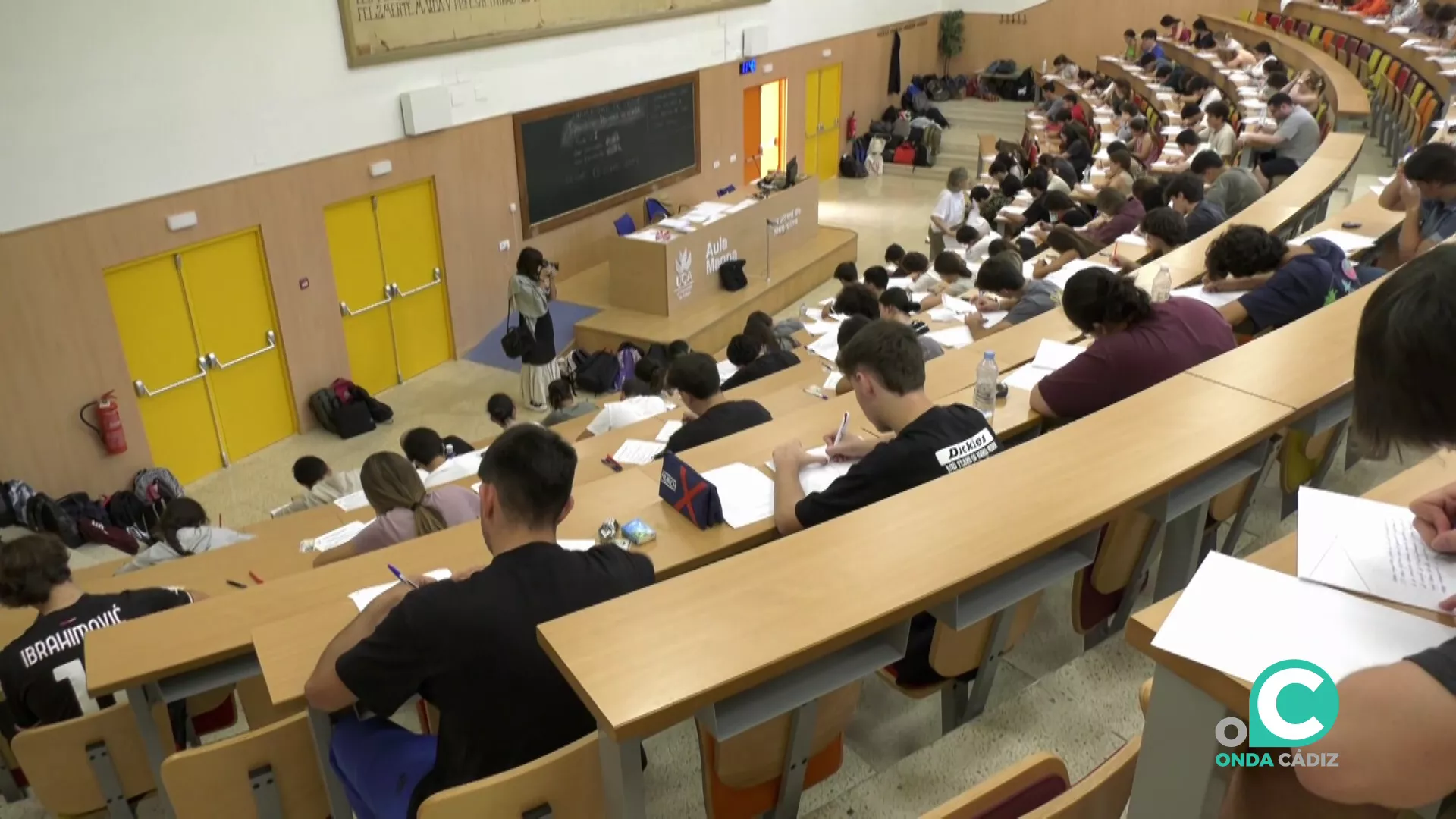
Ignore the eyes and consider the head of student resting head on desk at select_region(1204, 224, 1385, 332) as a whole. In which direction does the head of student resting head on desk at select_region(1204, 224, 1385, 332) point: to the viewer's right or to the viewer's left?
to the viewer's left

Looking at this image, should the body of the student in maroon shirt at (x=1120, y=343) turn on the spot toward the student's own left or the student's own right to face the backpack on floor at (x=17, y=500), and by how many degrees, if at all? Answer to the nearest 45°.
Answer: approximately 45° to the student's own left

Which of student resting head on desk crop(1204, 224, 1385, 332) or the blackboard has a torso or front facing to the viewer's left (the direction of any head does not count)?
the student resting head on desk

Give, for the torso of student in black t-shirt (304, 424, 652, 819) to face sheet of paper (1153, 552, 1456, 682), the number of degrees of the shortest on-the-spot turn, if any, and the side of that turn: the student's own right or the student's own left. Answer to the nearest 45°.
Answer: approximately 180°

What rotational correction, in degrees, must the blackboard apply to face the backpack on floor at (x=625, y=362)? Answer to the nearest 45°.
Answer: approximately 45° to its right

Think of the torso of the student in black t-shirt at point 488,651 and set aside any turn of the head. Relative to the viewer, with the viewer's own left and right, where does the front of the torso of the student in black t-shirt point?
facing away from the viewer and to the left of the viewer

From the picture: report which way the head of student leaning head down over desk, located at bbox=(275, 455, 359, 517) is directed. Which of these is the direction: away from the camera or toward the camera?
away from the camera

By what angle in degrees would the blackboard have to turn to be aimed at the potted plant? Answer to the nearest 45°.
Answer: approximately 90° to its left

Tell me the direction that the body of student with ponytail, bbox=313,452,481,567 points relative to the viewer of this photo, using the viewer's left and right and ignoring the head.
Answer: facing away from the viewer and to the left of the viewer

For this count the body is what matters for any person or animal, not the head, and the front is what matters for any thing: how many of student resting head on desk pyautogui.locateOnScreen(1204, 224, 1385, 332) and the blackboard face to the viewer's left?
1

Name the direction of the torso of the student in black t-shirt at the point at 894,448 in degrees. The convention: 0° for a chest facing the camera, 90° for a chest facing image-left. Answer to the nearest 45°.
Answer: approximately 135°

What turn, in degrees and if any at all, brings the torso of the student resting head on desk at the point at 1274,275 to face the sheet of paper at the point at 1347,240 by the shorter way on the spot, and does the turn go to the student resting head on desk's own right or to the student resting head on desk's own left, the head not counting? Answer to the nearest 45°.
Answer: approximately 90° to the student resting head on desk's own right

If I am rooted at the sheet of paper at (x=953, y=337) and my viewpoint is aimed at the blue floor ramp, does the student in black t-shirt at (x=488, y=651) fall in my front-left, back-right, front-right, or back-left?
back-left

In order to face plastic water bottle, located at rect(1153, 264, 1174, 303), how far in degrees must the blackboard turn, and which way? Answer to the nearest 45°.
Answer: approximately 45° to its right

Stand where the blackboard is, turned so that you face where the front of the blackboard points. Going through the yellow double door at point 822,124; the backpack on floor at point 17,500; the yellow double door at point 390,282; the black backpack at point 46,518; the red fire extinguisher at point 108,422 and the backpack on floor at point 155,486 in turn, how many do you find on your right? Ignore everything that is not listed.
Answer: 5
